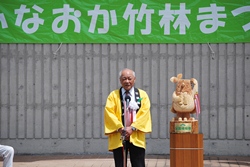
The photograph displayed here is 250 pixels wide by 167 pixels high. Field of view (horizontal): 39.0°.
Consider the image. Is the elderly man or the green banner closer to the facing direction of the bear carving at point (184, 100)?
the elderly man

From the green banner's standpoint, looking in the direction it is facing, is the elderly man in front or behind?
in front

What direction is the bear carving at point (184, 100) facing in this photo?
toward the camera

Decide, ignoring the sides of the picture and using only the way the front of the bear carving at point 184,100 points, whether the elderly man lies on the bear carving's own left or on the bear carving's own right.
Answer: on the bear carving's own right

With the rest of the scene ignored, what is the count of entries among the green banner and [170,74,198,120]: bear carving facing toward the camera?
2

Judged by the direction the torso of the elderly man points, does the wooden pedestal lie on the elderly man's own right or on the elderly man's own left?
on the elderly man's own left

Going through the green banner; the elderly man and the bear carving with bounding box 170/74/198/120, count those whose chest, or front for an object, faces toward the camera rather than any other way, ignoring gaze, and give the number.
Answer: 3

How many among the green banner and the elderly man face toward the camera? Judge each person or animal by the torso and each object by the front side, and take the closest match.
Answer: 2

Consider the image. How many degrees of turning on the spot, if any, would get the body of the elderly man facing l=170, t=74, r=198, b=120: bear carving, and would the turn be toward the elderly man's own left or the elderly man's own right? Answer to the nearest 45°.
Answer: approximately 135° to the elderly man's own left

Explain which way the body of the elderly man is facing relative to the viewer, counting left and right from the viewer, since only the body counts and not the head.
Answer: facing the viewer

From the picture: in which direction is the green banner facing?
toward the camera
